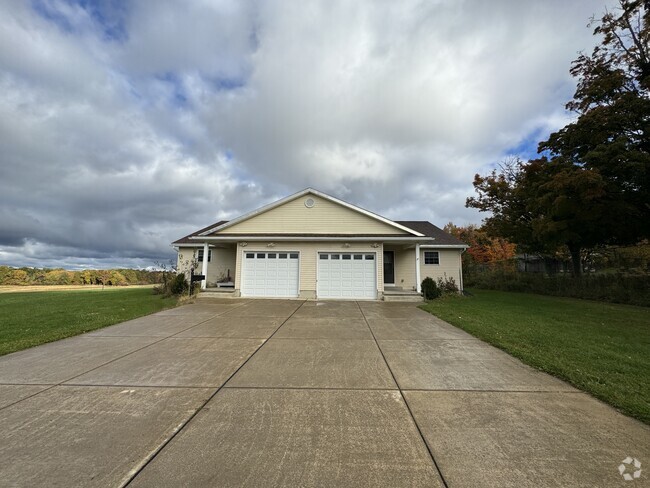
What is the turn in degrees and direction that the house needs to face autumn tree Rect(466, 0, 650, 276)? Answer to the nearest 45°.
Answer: approximately 90° to its left

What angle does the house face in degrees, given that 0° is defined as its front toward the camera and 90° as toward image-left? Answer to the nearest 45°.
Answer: approximately 0°

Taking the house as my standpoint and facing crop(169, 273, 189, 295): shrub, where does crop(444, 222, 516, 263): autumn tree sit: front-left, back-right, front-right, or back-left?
back-right

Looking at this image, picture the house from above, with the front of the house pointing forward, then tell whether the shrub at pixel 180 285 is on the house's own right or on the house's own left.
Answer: on the house's own right

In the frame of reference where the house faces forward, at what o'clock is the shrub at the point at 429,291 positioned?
The shrub is roughly at 9 o'clock from the house.

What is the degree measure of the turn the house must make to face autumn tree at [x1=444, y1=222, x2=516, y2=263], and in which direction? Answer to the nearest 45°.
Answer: approximately 135° to its left

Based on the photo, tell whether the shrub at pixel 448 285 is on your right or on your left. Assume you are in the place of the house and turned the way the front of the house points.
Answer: on your left
